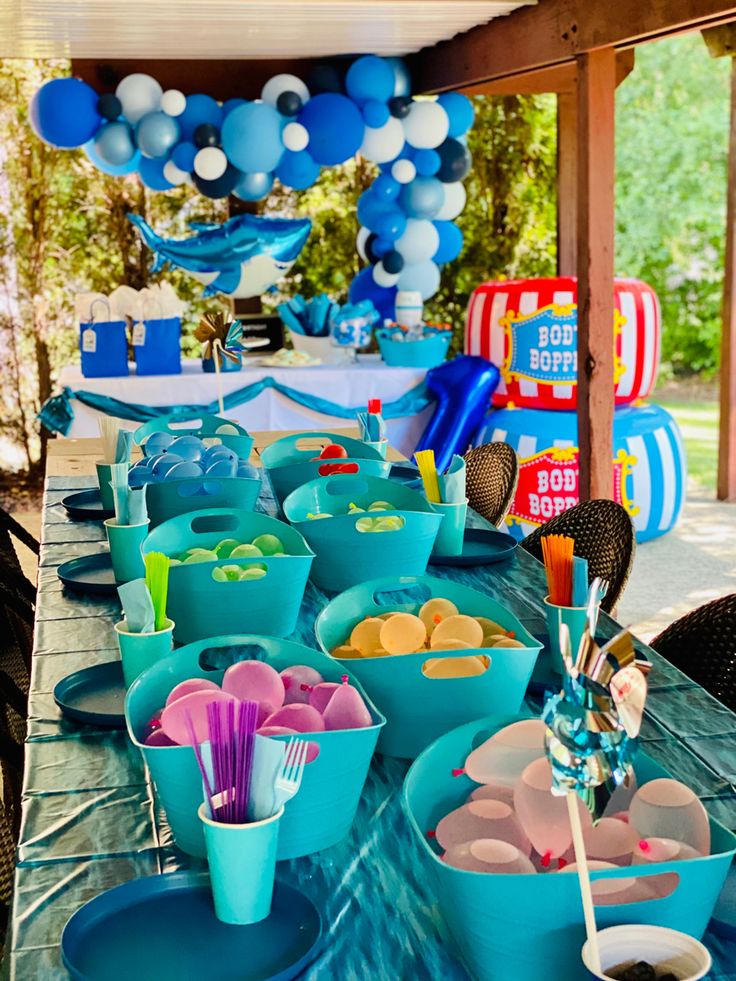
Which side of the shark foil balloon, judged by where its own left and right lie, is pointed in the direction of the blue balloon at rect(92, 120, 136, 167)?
back

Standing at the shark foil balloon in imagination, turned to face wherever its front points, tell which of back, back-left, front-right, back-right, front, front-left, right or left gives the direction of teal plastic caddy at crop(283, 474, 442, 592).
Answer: right

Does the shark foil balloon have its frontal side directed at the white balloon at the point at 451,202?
yes

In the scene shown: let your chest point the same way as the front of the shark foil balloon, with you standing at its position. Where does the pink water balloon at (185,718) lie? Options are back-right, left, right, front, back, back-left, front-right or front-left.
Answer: right

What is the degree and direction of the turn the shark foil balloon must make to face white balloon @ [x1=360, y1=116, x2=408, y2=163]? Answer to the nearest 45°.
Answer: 0° — it already faces it

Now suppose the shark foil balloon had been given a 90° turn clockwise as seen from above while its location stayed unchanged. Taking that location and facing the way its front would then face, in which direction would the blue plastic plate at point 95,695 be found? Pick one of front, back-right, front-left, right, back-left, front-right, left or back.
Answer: front

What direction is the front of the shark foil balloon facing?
to the viewer's right

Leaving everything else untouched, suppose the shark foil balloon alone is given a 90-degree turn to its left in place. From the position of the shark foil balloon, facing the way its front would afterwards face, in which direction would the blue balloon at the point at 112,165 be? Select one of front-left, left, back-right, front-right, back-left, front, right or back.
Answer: left

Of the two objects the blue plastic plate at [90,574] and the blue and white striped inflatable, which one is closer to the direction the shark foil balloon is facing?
the blue and white striped inflatable

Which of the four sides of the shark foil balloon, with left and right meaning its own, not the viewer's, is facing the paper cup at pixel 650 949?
right

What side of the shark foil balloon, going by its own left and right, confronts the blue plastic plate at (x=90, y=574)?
right

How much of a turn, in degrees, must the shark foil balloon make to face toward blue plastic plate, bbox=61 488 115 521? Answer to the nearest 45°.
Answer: approximately 90° to its right

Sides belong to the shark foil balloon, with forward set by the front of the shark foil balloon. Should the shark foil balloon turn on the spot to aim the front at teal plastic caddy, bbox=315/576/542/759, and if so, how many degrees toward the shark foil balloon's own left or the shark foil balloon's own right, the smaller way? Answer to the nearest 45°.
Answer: approximately 90° to the shark foil balloon's own right

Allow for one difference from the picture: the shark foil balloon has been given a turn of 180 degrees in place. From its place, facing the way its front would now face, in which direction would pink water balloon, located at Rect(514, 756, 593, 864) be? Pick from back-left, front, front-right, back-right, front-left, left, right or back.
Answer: left
